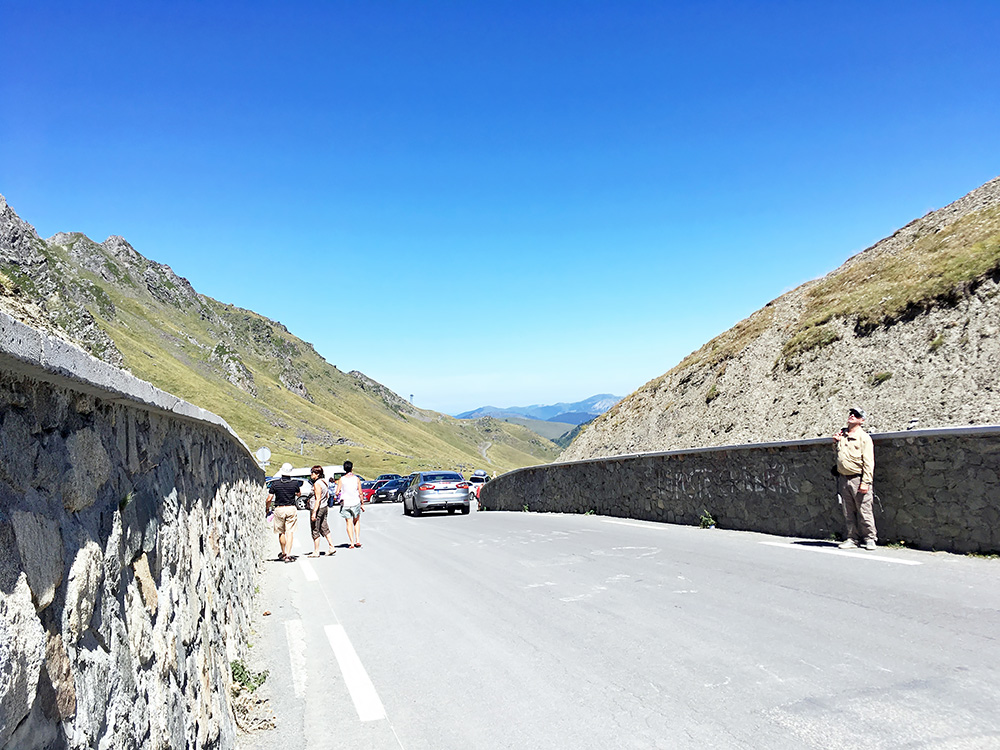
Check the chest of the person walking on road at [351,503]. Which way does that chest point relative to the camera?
away from the camera

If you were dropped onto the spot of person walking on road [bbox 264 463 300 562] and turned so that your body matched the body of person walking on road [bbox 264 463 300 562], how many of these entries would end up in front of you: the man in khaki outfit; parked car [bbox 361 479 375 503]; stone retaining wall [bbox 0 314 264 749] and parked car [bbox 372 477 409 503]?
2

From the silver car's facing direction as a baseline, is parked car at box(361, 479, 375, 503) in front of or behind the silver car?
in front

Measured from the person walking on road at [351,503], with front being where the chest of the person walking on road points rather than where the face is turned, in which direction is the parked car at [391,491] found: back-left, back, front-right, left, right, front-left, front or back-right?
front

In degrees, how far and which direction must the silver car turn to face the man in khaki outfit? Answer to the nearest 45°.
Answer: approximately 180°

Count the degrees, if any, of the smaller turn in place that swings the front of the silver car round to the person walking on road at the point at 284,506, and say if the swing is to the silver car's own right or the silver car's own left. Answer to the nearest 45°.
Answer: approximately 180°

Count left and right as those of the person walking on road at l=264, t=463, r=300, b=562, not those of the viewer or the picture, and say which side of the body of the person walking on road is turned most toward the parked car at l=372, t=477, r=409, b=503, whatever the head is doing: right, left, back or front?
front

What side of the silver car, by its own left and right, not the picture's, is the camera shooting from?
back

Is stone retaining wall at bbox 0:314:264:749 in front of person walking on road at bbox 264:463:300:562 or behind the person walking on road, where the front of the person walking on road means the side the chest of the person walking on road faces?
behind

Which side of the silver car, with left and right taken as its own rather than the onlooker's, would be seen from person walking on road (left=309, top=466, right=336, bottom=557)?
back

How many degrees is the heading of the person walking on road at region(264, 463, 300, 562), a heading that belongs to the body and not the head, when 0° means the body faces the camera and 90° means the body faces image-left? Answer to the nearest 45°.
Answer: approximately 180°

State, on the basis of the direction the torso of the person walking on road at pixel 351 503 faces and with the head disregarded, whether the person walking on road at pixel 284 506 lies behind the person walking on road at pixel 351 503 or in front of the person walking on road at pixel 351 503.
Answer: behind

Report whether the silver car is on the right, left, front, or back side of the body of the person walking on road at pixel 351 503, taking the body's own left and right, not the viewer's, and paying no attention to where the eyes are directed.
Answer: front
